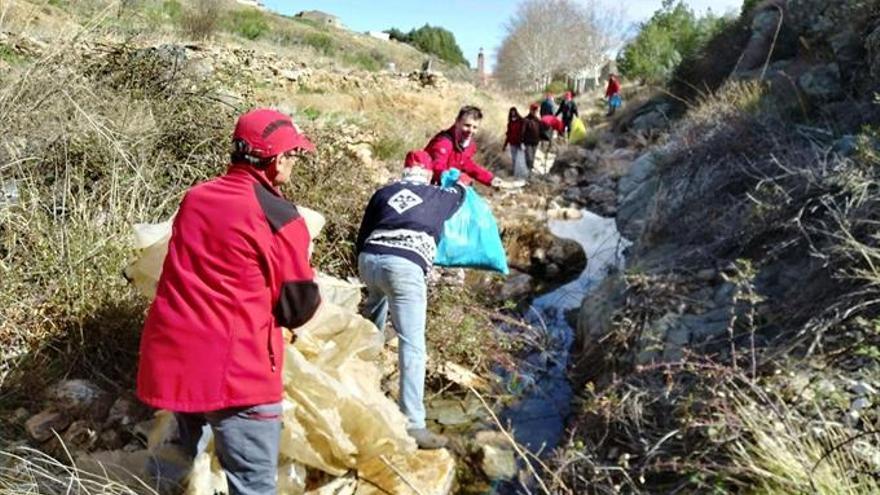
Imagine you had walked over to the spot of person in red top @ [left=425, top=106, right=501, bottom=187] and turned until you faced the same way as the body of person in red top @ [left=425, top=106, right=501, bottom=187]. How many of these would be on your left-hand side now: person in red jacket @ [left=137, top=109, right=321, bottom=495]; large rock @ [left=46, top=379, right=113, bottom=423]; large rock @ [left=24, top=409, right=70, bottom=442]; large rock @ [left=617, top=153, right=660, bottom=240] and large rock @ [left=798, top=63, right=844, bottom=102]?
2

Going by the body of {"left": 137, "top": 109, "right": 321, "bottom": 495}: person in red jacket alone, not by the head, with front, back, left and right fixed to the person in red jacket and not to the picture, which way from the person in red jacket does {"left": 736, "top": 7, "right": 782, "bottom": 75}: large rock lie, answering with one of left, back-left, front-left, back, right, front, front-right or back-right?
front

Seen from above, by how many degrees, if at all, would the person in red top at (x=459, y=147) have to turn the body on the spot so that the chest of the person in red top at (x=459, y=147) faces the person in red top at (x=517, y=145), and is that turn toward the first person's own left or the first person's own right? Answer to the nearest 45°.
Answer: approximately 135° to the first person's own left

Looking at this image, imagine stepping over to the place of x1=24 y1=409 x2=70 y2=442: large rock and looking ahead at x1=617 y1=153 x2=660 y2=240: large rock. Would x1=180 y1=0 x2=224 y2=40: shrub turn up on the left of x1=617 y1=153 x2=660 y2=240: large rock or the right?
left

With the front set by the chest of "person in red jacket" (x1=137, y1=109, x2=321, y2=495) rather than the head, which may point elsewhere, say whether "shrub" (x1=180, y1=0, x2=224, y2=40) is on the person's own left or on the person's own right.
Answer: on the person's own left

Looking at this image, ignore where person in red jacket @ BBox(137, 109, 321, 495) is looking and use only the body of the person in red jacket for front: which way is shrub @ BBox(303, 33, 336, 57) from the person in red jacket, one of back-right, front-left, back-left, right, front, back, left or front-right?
front-left

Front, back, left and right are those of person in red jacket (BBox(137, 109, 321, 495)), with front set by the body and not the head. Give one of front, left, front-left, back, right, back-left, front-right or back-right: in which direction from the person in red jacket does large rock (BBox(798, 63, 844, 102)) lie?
front

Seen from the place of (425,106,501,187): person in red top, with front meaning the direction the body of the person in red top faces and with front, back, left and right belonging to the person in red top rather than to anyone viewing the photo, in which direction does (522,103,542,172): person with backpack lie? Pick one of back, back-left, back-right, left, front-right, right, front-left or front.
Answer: back-left

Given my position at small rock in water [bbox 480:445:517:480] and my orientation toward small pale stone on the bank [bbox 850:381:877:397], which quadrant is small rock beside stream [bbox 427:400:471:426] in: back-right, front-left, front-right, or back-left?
back-left

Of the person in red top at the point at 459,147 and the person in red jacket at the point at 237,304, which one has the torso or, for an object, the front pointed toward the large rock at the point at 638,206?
the person in red jacket

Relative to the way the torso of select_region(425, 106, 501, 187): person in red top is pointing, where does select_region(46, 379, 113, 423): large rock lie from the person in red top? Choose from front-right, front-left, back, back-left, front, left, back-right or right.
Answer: right

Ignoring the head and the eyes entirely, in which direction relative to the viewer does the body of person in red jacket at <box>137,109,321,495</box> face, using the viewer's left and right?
facing away from the viewer and to the right of the viewer

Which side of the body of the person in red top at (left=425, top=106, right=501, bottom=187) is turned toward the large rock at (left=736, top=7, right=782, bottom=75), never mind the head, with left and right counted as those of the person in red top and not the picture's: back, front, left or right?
left

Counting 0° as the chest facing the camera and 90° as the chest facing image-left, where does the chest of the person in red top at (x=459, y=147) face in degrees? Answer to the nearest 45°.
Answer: approximately 315°

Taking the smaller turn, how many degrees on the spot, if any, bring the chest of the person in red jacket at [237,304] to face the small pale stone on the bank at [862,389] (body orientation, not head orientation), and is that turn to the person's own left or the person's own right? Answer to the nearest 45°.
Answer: approximately 45° to the person's own right

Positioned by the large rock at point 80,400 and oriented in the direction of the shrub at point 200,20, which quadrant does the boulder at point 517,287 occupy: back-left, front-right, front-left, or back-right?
front-right
